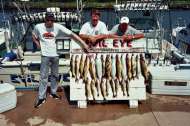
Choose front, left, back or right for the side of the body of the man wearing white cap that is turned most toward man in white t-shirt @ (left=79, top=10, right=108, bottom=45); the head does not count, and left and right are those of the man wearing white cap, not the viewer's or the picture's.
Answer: right

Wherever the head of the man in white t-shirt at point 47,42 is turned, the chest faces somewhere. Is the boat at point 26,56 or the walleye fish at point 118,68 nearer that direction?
the walleye fish

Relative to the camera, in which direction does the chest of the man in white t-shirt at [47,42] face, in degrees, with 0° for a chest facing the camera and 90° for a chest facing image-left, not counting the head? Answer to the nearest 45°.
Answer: approximately 0°

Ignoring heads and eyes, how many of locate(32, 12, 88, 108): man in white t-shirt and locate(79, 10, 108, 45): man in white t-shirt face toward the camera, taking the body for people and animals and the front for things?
2

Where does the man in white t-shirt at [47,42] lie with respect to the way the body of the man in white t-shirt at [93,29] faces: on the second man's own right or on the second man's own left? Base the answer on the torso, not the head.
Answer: on the second man's own right

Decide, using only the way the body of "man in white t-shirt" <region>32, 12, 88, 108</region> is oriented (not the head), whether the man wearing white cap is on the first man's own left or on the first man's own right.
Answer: on the first man's own left

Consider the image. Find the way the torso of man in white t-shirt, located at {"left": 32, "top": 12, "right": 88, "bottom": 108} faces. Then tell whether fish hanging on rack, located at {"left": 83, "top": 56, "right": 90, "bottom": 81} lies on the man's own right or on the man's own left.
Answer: on the man's own left

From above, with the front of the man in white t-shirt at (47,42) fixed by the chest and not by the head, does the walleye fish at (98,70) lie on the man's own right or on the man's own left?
on the man's own left
